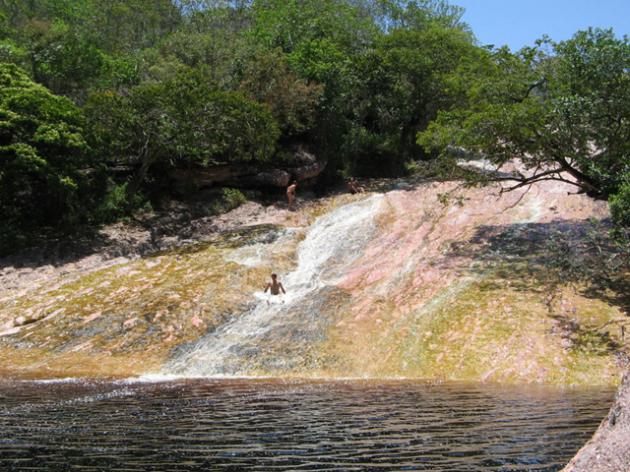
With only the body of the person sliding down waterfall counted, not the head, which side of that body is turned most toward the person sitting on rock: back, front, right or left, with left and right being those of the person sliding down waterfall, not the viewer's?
back

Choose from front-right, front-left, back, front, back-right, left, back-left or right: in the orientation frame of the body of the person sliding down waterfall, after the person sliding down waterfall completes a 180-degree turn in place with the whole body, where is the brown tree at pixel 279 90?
front

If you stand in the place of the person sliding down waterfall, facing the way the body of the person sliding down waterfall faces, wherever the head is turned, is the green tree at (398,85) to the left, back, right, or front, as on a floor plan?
back

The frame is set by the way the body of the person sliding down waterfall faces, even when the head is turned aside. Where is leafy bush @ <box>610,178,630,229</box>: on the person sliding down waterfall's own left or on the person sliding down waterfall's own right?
on the person sliding down waterfall's own left

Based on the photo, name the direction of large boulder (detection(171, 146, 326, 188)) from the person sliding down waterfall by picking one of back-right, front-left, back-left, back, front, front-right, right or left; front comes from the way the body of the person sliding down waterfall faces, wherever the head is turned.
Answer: back

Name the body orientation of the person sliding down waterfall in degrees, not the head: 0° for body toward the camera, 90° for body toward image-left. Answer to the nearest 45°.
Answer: approximately 0°
